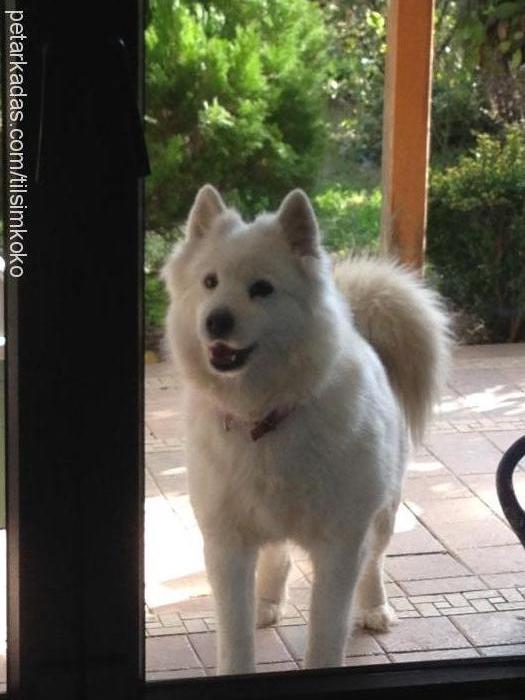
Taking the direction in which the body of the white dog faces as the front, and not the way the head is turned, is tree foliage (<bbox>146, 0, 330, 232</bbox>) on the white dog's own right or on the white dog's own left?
on the white dog's own right

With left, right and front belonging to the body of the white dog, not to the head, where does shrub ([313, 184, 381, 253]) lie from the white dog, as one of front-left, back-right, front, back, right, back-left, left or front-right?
back-right

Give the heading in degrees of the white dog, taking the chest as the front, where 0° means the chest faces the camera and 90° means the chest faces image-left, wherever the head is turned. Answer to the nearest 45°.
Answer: approximately 45°

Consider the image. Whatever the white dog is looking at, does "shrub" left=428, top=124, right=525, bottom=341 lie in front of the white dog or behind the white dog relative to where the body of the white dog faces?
behind

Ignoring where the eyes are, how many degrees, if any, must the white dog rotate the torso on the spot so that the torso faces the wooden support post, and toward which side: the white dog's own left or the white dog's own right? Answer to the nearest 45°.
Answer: approximately 135° to the white dog's own right
